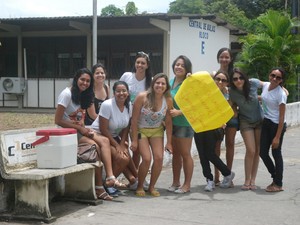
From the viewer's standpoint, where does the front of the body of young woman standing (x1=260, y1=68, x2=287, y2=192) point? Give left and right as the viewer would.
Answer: facing the viewer and to the left of the viewer

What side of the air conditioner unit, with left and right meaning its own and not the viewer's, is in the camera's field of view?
front

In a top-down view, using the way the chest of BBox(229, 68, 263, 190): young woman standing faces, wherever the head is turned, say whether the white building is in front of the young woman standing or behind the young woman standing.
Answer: behind

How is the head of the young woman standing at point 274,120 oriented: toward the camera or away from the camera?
toward the camera

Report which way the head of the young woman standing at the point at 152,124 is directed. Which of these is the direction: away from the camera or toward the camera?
toward the camera

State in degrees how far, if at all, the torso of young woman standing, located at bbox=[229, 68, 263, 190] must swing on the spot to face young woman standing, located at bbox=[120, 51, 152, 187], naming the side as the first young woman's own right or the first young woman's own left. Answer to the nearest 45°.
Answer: approximately 90° to the first young woman's own right

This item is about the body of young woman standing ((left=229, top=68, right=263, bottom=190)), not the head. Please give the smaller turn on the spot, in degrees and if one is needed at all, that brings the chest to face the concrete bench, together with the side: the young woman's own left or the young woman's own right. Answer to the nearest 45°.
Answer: approximately 45° to the young woman's own right

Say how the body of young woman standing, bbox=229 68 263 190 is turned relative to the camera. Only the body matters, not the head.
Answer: toward the camera

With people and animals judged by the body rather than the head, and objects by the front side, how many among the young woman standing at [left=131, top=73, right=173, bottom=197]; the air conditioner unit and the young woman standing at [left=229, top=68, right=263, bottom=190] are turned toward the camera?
3
